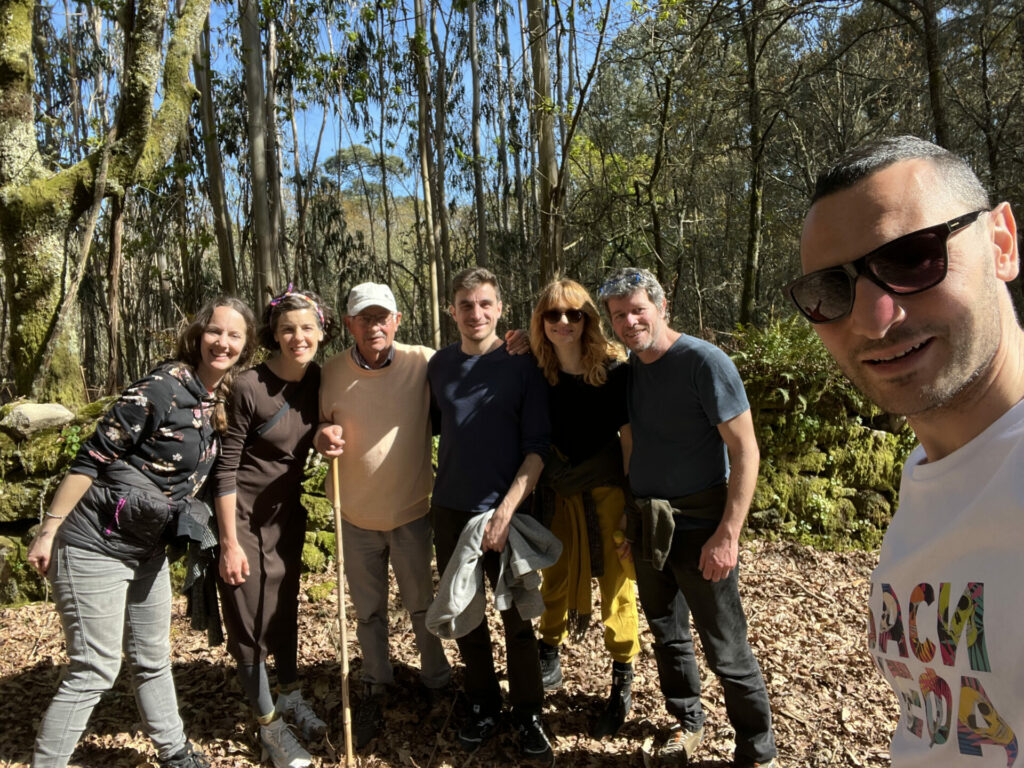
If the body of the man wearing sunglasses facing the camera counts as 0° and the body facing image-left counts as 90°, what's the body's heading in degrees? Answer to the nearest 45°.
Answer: approximately 45°

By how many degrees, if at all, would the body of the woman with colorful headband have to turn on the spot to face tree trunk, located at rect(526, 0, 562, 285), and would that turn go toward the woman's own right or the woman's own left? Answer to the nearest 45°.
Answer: approximately 90° to the woman's own left

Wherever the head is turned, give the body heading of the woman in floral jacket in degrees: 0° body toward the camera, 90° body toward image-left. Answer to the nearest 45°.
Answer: approximately 315°

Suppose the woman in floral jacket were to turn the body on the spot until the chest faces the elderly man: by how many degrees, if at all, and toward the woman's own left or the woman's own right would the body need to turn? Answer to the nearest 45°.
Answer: approximately 45° to the woman's own left

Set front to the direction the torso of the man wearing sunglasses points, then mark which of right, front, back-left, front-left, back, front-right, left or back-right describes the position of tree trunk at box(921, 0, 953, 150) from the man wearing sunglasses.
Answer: back-right

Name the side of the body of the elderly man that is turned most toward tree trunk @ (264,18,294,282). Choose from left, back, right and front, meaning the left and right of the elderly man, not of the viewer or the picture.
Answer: back

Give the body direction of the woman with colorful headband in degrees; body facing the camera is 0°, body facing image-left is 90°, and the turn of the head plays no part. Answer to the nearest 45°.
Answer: approximately 315°
